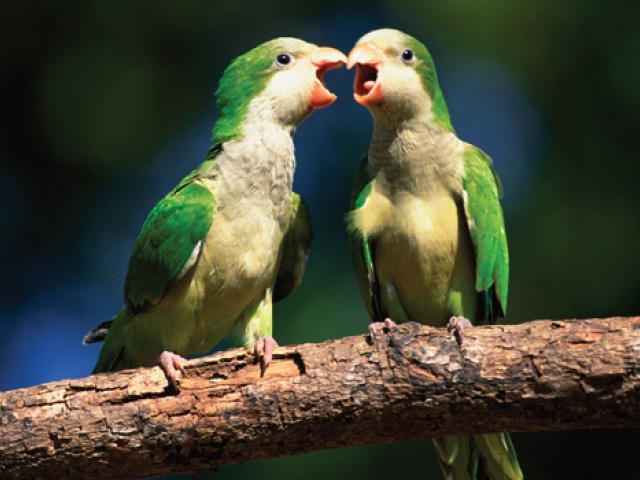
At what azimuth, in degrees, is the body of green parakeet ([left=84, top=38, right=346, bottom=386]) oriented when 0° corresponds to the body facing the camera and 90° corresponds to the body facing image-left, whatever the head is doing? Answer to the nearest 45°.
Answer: approximately 315°
